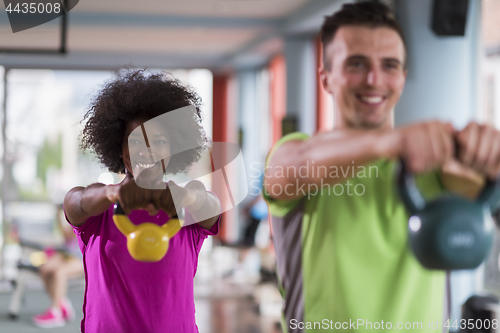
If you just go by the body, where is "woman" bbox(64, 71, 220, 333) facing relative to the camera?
toward the camera

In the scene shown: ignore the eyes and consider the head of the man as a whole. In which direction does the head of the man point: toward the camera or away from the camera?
toward the camera

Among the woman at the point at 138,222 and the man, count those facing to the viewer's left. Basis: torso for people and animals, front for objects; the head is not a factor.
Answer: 0

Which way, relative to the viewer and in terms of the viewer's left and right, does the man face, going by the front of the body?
facing the viewer and to the right of the viewer

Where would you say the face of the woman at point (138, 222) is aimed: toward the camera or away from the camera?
toward the camera

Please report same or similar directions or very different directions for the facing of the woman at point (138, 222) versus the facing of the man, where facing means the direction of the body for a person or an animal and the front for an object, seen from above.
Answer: same or similar directions
